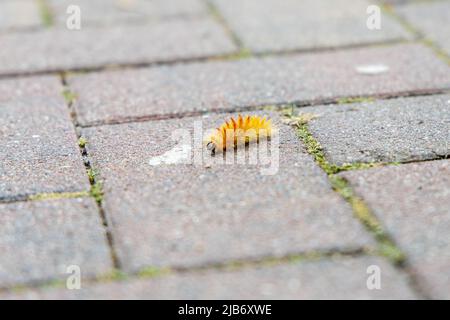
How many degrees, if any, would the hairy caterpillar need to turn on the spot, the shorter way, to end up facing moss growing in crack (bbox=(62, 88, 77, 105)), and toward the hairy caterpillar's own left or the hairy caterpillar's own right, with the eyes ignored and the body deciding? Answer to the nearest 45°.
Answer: approximately 90° to the hairy caterpillar's own right

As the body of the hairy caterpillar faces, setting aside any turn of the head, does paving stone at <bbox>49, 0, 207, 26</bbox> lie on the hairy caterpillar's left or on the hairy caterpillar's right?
on the hairy caterpillar's right

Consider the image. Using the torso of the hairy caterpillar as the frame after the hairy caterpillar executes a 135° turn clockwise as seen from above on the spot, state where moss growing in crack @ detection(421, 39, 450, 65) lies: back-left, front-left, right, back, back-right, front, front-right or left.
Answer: front-right

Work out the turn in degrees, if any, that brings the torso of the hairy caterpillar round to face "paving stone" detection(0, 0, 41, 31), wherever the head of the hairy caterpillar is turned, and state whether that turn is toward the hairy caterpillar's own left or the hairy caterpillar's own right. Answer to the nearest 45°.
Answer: approximately 90° to the hairy caterpillar's own right

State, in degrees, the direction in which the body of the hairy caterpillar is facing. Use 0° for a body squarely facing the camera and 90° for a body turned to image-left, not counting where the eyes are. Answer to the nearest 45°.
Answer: approximately 45°

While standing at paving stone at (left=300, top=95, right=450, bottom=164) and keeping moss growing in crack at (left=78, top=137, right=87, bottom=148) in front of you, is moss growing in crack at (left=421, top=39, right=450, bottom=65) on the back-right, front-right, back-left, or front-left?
back-right

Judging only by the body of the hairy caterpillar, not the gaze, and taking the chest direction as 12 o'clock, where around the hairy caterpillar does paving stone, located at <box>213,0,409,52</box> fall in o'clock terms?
The paving stone is roughly at 5 o'clock from the hairy caterpillar.
